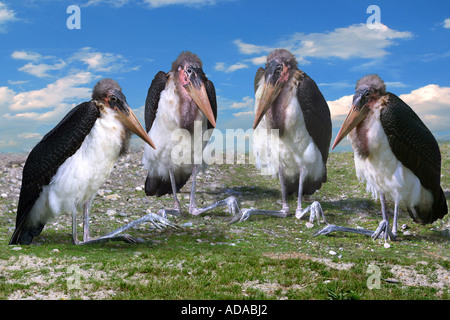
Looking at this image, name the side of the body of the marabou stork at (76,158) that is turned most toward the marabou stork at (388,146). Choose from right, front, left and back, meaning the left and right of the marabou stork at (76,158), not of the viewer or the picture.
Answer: front

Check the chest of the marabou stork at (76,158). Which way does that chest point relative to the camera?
to the viewer's right

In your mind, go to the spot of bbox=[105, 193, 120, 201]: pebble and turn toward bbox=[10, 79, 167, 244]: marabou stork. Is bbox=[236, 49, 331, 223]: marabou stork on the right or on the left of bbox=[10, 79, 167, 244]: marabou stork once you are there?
left

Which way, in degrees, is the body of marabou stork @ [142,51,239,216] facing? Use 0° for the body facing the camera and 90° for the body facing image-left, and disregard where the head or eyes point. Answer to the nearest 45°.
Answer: approximately 315°

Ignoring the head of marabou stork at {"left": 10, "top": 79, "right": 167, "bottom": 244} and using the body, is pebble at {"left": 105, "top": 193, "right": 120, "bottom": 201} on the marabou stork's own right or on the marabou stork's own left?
on the marabou stork's own left

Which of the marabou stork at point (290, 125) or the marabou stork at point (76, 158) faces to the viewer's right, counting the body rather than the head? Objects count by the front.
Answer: the marabou stork at point (76, 158)

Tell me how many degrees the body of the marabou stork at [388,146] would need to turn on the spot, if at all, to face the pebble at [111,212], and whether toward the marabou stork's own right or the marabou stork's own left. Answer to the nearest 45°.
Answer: approximately 45° to the marabou stork's own right

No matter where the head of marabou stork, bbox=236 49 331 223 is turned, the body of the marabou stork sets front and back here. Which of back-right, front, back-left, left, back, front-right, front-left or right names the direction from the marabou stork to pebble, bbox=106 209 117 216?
front-right

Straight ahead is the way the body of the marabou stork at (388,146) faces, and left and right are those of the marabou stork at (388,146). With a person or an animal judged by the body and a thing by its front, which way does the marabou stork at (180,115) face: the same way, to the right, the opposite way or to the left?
to the left
